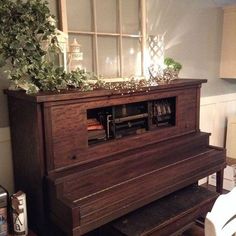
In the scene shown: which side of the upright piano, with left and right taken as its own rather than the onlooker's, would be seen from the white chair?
front

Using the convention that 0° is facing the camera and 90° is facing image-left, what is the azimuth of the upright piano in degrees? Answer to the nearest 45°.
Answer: approximately 315°

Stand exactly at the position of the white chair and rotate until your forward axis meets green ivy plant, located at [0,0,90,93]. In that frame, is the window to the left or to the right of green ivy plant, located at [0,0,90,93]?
right
